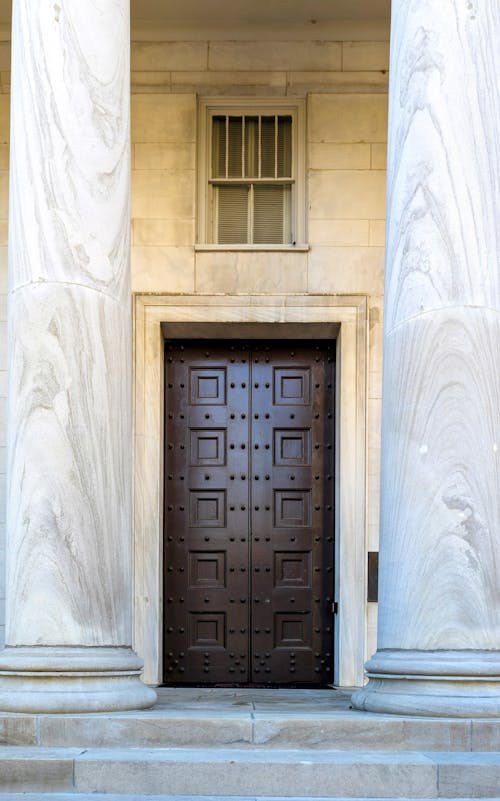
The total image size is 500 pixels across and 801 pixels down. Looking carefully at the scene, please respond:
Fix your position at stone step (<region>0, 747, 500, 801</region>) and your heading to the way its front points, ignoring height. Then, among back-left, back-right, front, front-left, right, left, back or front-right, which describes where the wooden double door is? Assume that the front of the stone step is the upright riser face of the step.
back

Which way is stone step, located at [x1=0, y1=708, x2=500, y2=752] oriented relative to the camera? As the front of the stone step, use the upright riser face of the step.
toward the camera

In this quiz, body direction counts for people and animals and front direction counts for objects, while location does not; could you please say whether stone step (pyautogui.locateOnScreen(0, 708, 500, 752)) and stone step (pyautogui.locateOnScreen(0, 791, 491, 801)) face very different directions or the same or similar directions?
same or similar directions

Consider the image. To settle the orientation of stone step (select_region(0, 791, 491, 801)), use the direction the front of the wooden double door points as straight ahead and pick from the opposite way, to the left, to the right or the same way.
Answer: the same way

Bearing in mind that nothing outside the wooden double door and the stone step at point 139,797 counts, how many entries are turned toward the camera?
2

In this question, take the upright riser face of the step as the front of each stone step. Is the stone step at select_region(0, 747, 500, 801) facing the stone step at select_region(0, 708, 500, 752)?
no

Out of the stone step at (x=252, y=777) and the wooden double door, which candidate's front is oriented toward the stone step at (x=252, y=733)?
the wooden double door

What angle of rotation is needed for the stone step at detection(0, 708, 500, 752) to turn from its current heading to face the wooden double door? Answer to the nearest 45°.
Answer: approximately 180°

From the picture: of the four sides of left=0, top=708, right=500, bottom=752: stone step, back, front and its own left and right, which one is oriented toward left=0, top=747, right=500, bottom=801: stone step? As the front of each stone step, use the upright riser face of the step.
front

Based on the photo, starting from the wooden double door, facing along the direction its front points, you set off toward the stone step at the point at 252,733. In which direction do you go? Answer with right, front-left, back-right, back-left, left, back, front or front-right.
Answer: front

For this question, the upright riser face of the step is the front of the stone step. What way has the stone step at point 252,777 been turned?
toward the camera

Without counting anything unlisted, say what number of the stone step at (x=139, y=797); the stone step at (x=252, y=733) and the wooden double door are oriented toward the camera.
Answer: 3

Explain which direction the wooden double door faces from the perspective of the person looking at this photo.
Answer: facing the viewer
